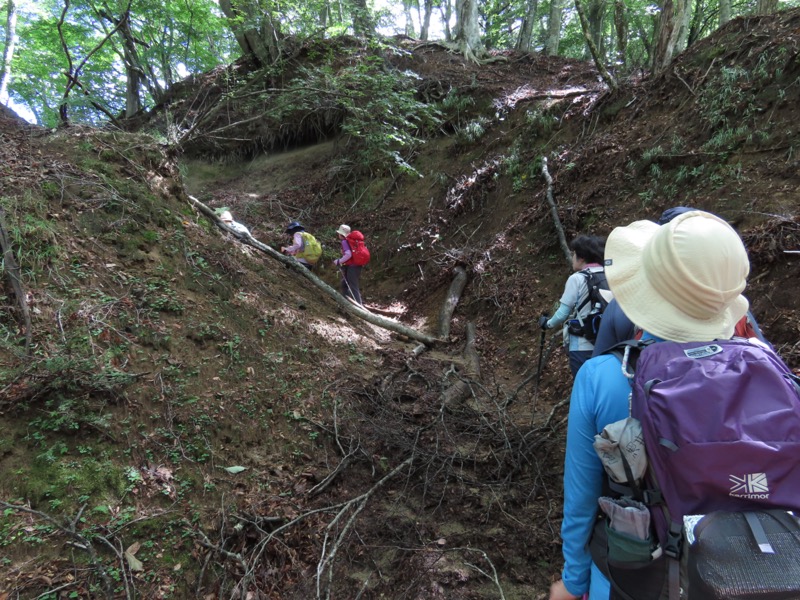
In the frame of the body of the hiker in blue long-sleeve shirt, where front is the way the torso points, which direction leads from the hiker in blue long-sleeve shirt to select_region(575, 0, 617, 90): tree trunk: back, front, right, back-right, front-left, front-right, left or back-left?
front

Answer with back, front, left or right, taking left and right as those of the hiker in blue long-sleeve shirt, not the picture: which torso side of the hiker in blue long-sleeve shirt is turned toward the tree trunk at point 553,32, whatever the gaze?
front

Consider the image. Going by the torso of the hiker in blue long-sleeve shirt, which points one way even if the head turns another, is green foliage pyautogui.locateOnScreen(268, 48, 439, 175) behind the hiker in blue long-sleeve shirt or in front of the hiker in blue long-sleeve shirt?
in front

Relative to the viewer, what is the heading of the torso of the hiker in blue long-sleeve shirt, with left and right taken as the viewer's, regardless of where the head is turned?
facing away from the viewer

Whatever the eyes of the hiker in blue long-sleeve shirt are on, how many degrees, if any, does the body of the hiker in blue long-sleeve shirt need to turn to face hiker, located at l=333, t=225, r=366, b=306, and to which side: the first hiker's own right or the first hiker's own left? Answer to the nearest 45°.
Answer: approximately 45° to the first hiker's own left

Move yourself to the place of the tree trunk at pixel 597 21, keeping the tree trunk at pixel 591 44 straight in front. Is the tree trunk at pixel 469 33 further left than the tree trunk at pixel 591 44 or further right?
right

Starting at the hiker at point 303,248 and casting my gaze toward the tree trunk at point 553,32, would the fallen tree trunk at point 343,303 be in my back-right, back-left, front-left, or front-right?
back-right

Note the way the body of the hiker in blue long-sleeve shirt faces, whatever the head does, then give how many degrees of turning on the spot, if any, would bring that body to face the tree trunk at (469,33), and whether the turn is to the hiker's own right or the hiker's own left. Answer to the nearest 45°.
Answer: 0° — they already face it

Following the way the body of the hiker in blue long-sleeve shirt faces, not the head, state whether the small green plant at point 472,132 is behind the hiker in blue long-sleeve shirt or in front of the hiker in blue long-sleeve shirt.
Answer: in front

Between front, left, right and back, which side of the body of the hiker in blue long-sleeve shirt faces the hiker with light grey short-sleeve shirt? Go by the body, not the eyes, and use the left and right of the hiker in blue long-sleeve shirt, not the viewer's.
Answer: front

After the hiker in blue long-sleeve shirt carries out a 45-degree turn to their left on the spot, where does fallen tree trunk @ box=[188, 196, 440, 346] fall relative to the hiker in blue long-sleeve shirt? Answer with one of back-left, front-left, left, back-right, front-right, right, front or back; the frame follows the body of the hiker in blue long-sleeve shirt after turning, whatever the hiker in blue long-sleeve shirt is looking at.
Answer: front

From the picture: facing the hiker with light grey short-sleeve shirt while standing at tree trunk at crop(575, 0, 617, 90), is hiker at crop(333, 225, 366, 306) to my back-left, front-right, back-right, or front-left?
front-right

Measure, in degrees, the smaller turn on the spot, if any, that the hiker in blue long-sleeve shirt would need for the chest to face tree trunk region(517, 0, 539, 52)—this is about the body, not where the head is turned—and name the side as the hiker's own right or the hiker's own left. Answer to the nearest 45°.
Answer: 0° — they already face it
